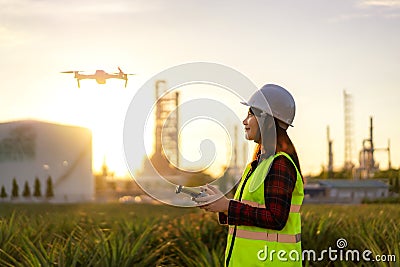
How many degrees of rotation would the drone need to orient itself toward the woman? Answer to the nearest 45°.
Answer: approximately 45° to its left

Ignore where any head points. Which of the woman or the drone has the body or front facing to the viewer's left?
the woman

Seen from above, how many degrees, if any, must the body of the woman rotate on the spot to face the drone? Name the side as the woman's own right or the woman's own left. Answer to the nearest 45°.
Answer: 0° — they already face it

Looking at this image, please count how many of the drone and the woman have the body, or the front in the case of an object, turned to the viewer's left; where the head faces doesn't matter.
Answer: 1

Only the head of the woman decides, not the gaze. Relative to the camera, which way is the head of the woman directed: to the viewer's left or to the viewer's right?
to the viewer's left

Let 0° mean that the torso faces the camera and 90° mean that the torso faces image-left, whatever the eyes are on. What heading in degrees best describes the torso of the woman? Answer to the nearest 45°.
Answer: approximately 90°

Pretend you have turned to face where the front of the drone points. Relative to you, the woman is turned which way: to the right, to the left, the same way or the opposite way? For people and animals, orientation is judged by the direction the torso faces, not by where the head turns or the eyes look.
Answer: to the right
